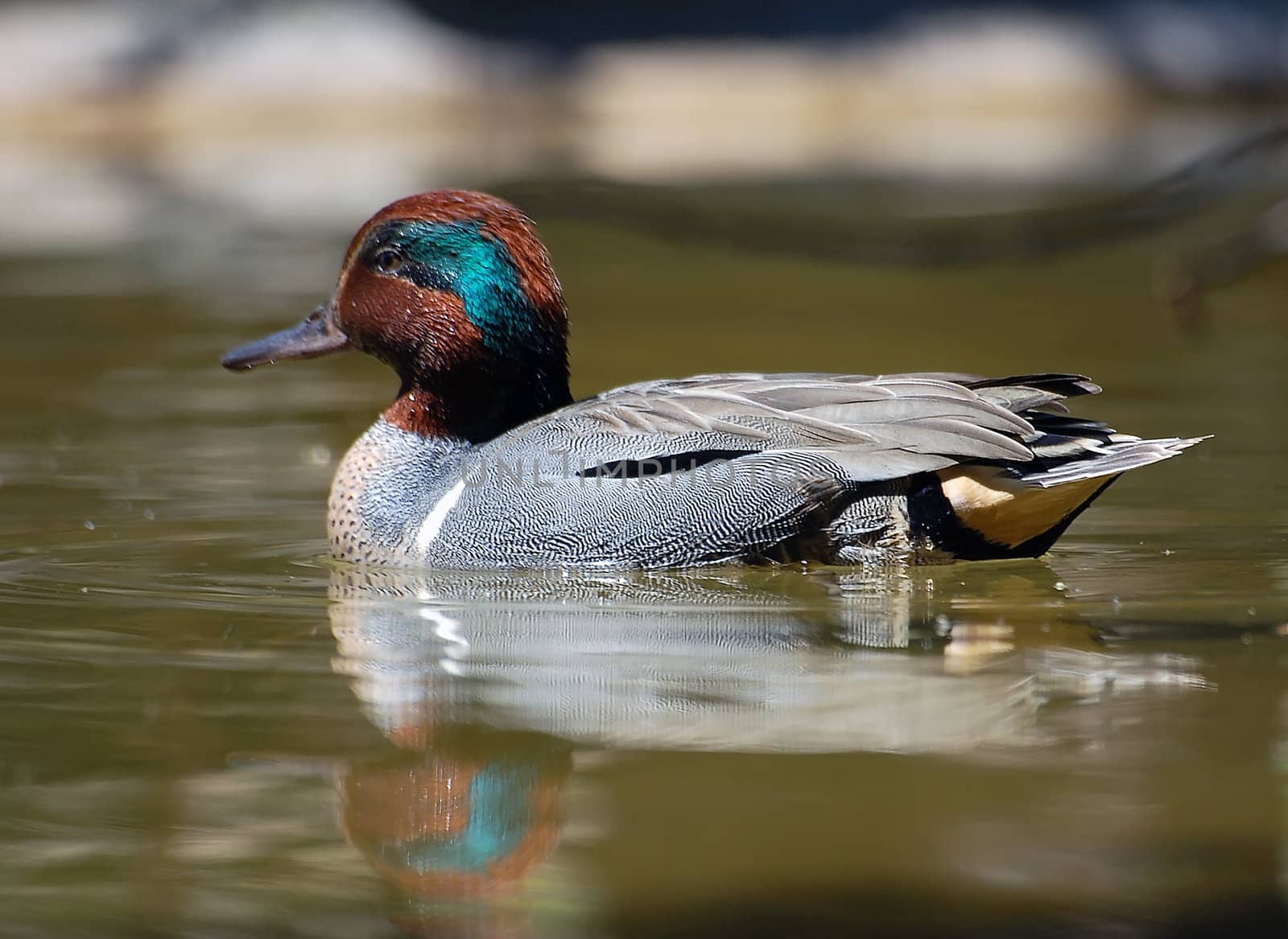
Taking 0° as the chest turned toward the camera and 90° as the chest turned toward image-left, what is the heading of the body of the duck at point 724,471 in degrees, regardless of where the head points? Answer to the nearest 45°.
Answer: approximately 90°
